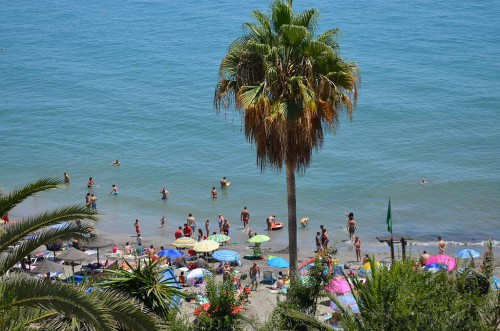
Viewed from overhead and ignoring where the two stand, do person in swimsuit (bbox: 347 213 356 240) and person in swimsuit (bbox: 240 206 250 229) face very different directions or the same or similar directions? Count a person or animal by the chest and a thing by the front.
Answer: same or similar directions

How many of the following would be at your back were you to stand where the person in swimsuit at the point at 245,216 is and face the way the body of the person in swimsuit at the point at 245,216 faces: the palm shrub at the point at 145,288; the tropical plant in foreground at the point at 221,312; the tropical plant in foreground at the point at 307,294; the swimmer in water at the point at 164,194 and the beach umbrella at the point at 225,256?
4

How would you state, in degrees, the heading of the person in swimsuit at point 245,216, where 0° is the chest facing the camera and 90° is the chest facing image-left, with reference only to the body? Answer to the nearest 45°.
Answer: approximately 180°
